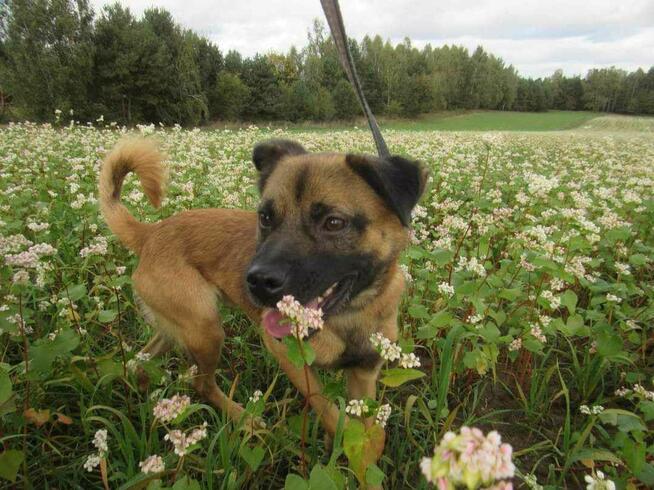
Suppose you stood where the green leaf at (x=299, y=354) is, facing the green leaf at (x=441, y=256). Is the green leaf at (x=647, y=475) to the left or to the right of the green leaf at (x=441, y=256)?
right

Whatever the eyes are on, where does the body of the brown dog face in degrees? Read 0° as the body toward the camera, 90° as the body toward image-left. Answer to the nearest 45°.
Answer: approximately 315°

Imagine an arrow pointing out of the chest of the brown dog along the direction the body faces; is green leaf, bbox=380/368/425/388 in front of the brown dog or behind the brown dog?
in front

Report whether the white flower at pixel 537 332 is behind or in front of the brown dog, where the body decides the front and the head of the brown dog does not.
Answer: in front

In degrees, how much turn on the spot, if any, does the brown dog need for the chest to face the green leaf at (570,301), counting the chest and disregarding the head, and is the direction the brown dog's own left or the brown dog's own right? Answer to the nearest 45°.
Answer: approximately 45° to the brown dog's own left

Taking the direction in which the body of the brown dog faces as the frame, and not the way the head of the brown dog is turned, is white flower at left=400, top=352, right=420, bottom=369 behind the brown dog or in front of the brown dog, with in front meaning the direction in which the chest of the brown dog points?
in front

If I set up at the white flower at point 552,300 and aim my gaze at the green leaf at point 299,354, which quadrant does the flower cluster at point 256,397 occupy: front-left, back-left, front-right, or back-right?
front-right

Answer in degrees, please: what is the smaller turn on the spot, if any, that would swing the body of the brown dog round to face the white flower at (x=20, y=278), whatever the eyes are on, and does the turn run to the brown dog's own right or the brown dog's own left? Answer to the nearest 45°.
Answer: approximately 90° to the brown dog's own right

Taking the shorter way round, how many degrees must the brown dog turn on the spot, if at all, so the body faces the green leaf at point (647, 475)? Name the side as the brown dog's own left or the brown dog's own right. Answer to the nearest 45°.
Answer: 0° — it already faces it

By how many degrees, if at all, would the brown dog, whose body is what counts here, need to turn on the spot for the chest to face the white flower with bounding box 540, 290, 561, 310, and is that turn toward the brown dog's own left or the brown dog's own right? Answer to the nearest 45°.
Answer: approximately 45° to the brown dog's own left
